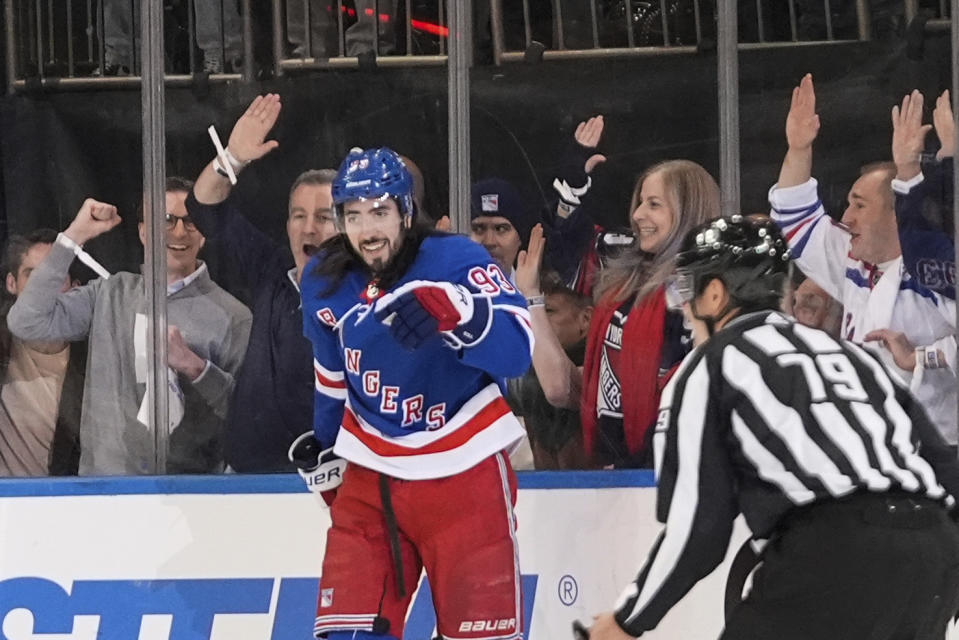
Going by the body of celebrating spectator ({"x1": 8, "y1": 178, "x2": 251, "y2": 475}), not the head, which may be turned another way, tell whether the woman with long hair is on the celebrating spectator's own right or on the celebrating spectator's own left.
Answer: on the celebrating spectator's own left

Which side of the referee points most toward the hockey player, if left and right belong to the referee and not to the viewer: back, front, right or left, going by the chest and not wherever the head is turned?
front

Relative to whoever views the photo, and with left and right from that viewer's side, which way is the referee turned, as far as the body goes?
facing away from the viewer and to the left of the viewer

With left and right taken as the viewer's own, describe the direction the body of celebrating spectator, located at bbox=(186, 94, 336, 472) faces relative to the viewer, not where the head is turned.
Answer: facing the viewer

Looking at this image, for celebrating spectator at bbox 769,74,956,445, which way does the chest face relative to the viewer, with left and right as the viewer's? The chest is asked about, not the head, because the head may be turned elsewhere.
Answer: facing the viewer and to the left of the viewer

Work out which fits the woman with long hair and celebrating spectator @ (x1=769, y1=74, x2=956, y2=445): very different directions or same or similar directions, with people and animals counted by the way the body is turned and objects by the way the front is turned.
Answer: same or similar directions

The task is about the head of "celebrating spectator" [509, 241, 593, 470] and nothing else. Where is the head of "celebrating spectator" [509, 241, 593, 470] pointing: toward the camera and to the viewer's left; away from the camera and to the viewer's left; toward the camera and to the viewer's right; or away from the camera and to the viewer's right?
toward the camera and to the viewer's left

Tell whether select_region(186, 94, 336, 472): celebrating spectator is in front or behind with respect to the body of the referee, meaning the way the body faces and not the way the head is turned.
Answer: in front

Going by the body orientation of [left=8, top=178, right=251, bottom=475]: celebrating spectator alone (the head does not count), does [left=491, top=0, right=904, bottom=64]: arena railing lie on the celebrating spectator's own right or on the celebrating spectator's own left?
on the celebrating spectator's own left

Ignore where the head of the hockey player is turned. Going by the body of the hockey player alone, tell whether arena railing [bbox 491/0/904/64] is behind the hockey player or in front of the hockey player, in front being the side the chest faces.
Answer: behind

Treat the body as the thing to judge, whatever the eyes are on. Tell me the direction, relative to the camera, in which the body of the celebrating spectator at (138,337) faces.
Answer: toward the camera

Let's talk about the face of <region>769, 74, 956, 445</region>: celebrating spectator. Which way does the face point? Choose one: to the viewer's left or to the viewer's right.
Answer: to the viewer's left
